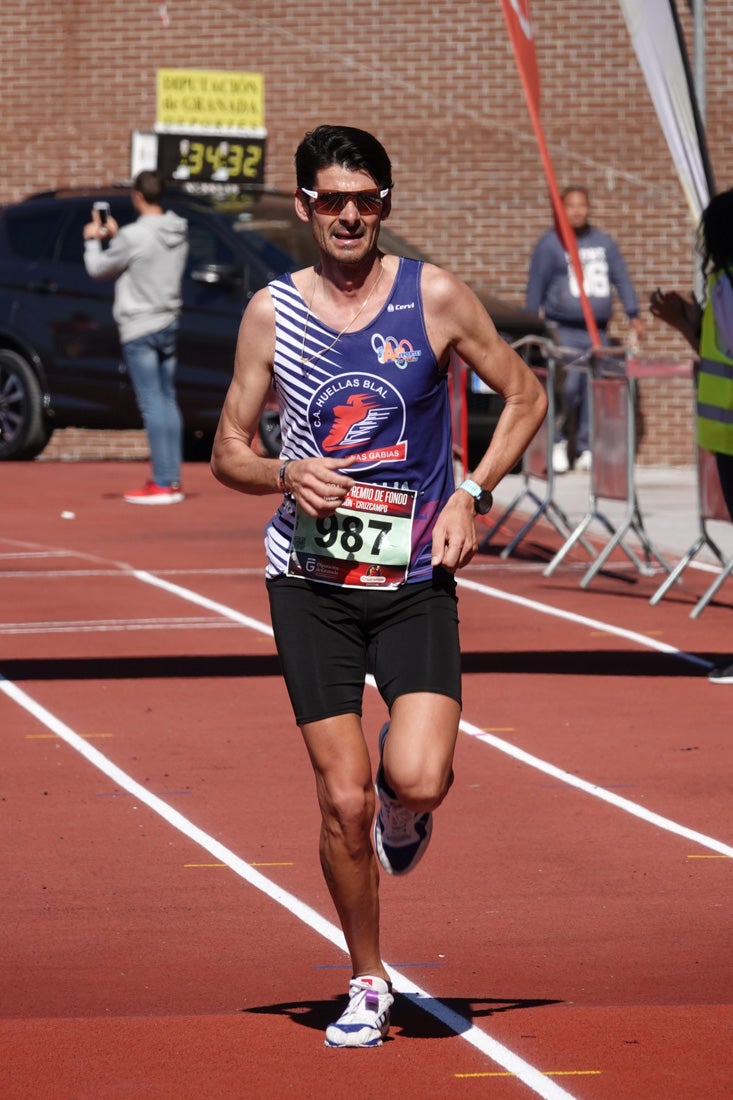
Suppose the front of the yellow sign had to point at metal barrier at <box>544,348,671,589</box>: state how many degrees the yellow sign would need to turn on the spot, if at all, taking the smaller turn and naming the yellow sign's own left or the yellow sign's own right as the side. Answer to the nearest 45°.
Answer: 0° — it already faces it

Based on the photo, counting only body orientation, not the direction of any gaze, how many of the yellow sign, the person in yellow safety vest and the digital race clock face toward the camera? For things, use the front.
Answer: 2

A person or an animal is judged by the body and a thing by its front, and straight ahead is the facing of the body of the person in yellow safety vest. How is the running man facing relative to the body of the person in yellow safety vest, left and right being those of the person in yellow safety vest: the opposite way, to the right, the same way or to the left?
to the left

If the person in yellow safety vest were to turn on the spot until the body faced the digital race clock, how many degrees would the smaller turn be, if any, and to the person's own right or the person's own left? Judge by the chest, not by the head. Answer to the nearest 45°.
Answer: approximately 45° to the person's own right

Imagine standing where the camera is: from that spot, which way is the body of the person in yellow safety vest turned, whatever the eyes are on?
to the viewer's left
